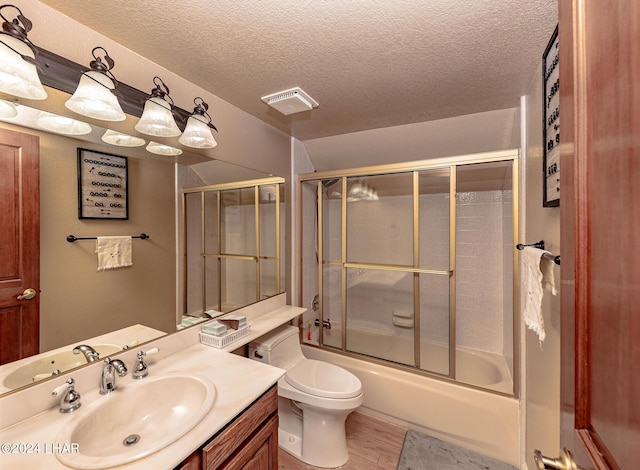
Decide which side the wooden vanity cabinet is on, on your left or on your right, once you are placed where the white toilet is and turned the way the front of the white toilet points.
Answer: on your right

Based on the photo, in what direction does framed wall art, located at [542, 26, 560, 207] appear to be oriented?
to the viewer's left

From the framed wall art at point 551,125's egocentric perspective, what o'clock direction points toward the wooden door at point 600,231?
The wooden door is roughly at 9 o'clock from the framed wall art.

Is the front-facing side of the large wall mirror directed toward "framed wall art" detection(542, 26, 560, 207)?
yes

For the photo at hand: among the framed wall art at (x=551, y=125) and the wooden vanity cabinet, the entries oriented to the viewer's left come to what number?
1

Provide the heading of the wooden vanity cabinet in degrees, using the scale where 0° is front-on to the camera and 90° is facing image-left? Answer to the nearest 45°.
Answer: approximately 315°

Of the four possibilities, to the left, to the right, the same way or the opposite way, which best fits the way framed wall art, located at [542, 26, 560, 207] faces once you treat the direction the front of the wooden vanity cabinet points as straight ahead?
the opposite way
